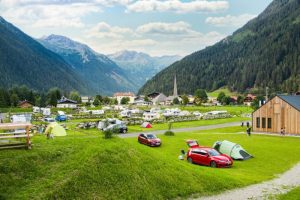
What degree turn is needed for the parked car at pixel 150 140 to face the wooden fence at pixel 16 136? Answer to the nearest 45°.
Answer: approximately 45° to its right

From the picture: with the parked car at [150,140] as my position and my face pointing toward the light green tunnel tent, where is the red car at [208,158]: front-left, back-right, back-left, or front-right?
front-right

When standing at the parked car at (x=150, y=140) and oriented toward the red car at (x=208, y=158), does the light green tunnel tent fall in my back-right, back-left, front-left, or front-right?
front-left
